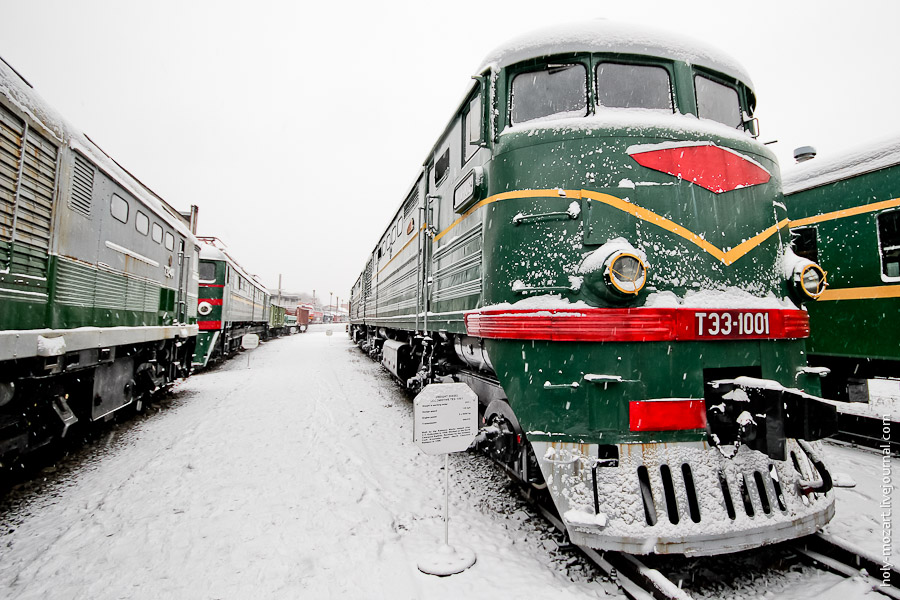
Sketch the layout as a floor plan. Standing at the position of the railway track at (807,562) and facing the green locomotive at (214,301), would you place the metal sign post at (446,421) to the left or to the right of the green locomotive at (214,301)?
left

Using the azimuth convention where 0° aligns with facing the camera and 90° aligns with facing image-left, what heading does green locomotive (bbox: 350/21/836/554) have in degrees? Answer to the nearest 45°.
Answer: approximately 315°

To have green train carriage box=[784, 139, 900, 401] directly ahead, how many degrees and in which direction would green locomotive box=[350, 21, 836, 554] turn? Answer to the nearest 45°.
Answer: approximately 90° to its left

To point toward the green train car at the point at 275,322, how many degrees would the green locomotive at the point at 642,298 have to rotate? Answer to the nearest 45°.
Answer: approximately 180°

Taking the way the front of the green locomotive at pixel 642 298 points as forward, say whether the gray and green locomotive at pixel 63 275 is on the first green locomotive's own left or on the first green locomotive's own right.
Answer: on the first green locomotive's own right
